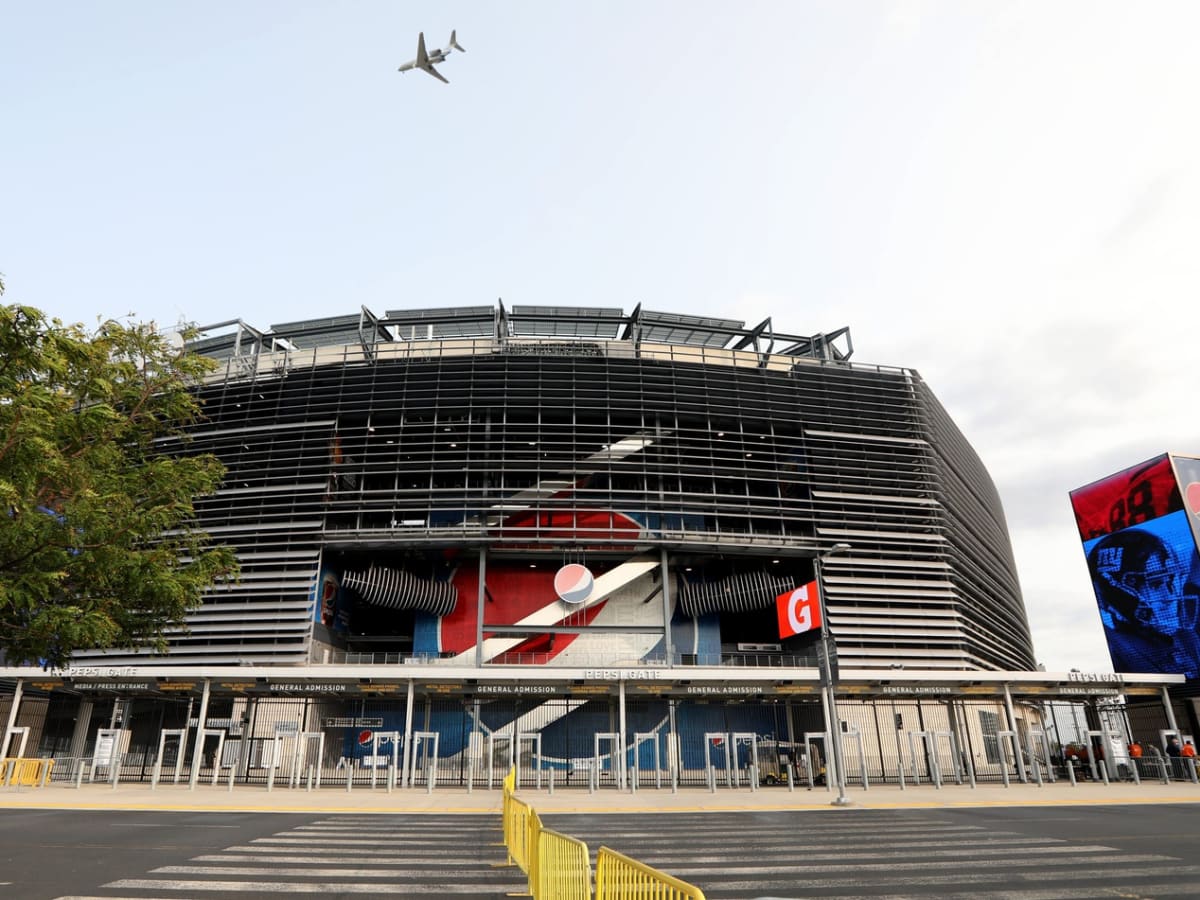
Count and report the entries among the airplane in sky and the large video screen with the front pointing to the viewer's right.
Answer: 0

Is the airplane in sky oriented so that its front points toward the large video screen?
no

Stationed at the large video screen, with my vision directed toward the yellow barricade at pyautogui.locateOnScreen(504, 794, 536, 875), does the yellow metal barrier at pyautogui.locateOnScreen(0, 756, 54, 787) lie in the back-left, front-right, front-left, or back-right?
front-right

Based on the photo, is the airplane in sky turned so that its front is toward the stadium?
no

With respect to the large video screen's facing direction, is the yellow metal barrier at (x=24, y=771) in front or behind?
in front

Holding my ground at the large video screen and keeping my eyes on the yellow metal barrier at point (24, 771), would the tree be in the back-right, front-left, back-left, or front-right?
front-left

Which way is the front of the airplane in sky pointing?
to the viewer's left

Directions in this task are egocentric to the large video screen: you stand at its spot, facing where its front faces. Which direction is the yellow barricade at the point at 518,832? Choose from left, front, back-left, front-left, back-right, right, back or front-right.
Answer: front-left

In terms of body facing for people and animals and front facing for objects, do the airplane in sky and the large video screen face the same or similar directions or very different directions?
same or similar directions

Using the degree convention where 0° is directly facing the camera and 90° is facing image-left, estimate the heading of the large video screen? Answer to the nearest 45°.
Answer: approximately 45°

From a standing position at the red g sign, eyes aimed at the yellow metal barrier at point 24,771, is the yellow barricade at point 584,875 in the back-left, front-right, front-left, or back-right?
front-left
